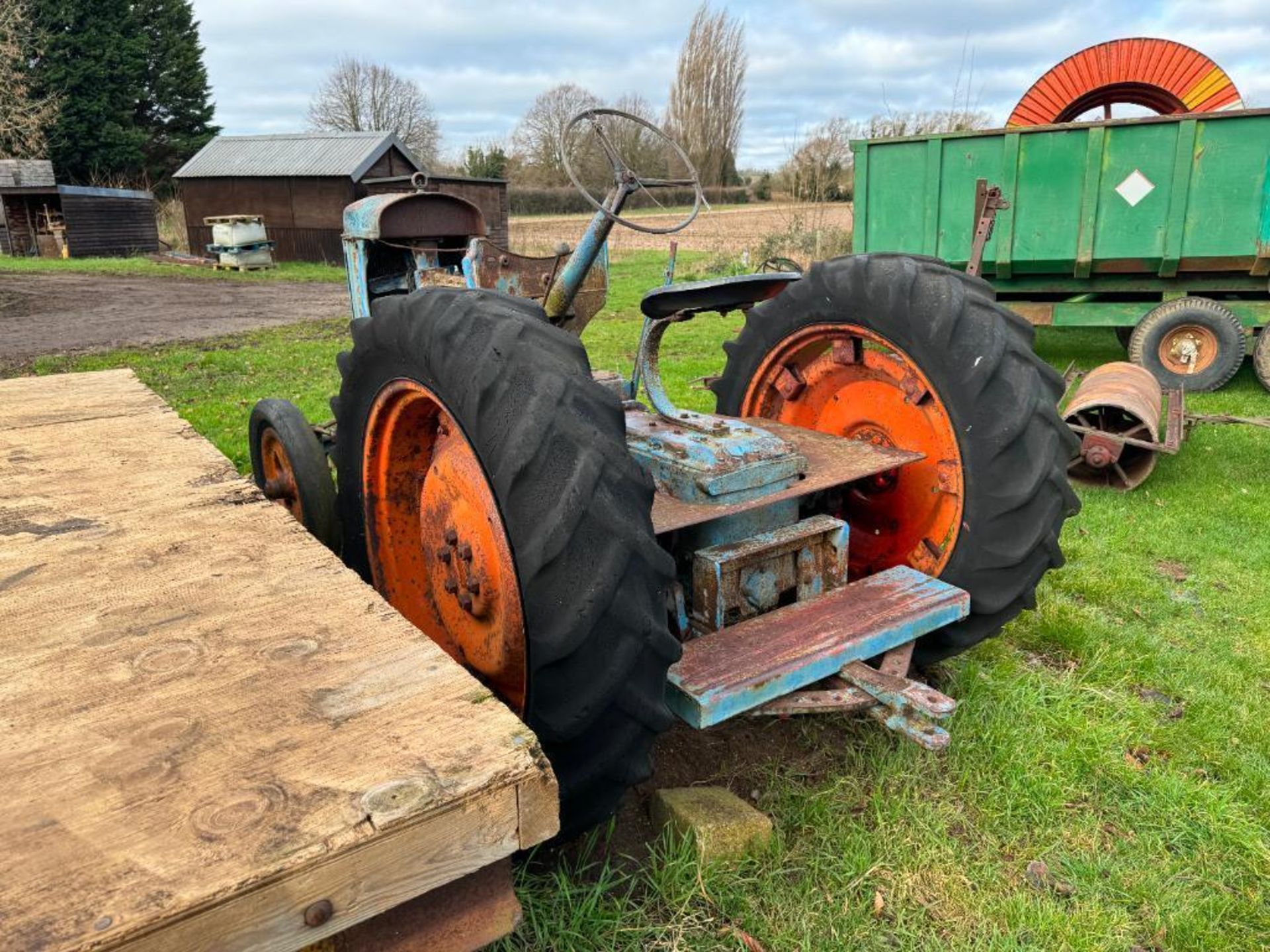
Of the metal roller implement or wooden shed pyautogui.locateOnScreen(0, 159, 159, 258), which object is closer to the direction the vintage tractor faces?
the wooden shed

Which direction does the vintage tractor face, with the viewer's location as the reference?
facing away from the viewer and to the left of the viewer

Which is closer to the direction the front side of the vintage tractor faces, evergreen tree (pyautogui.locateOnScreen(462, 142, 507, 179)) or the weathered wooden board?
the evergreen tree

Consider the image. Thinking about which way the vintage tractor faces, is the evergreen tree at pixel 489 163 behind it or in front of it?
in front

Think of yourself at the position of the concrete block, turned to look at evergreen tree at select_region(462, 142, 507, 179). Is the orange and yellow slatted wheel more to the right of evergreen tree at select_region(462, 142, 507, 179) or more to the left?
right

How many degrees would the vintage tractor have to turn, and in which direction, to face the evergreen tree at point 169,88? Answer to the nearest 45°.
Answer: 0° — it already faces it

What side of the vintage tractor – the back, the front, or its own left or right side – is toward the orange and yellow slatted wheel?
right

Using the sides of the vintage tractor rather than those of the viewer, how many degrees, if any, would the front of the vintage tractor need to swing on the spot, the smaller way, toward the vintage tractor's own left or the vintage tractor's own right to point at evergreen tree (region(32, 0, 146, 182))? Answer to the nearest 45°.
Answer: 0° — it already faces it

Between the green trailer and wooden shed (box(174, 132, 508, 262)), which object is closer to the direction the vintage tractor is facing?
the wooden shed

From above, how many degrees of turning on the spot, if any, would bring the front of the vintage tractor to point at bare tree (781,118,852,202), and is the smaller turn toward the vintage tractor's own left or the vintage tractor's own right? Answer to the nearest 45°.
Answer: approximately 45° to the vintage tractor's own right

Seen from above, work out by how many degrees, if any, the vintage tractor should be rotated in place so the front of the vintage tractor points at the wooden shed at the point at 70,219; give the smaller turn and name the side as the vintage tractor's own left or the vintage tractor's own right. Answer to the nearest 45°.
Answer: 0° — it already faces it

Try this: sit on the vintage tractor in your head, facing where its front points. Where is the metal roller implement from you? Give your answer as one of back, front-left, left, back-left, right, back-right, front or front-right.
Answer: right

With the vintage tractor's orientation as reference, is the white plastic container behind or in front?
in front
